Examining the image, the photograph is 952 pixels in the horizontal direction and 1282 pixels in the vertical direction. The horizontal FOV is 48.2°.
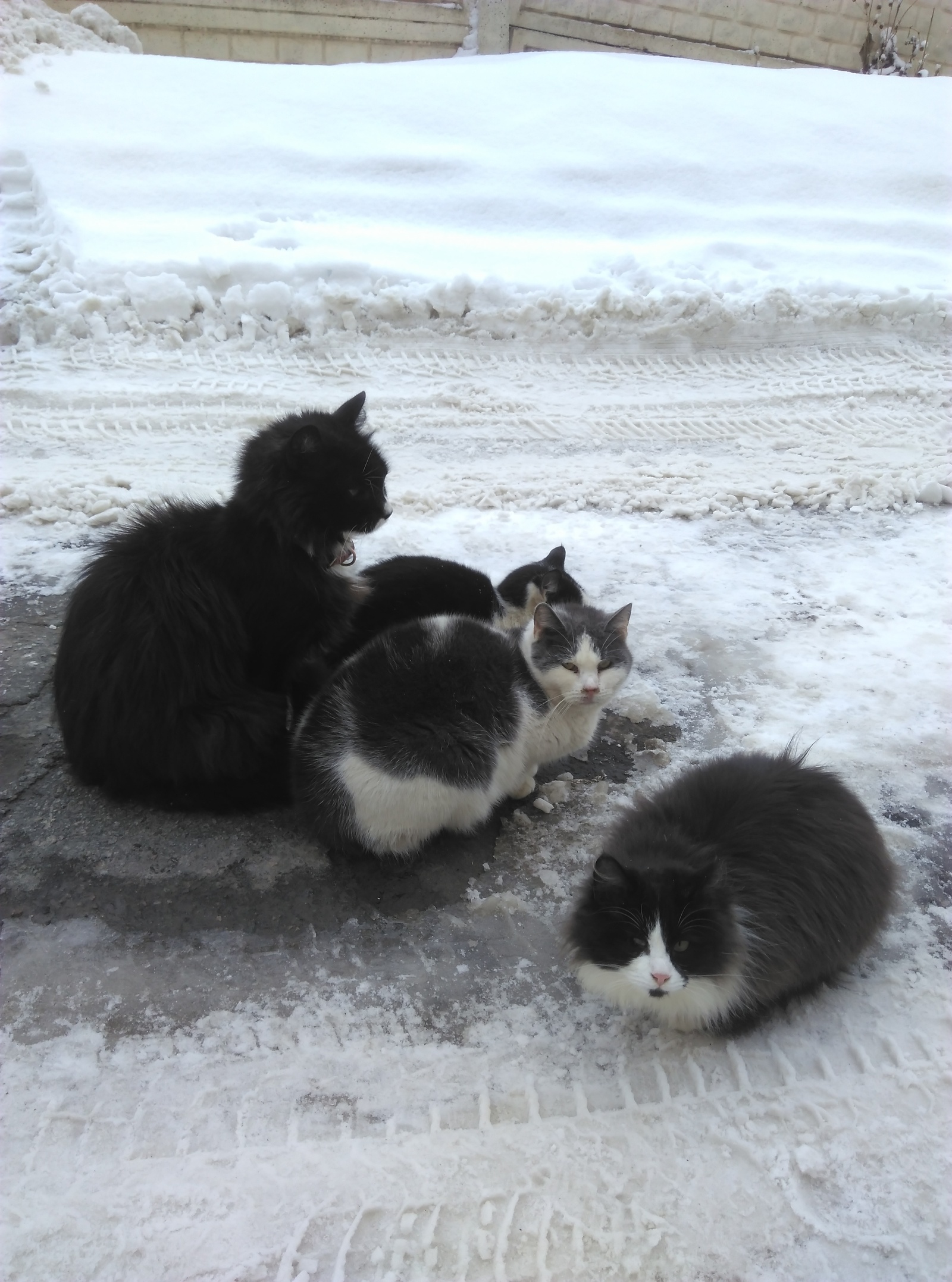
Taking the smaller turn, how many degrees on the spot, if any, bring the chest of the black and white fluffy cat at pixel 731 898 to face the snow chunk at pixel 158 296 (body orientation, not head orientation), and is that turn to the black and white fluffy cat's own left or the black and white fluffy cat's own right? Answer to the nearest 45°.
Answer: approximately 90° to the black and white fluffy cat's own right

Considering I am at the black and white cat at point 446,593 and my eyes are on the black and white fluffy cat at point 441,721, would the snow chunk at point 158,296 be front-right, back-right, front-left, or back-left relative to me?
back-right

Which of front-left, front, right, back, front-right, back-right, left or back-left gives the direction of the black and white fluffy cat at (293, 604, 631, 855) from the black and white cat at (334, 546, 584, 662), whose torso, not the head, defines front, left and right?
right

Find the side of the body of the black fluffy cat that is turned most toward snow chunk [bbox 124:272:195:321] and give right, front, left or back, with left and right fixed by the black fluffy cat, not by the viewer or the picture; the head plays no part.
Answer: left

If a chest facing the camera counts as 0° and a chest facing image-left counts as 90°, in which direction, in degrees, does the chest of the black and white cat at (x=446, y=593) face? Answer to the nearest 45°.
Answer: approximately 270°

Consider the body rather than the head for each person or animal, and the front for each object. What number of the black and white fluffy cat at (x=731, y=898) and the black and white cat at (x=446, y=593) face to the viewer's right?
1

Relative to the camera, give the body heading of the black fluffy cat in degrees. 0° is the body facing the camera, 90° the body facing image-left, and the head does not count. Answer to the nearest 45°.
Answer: approximately 270°

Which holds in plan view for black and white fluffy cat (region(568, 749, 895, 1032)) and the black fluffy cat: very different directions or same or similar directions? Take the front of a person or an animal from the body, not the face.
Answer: very different directions

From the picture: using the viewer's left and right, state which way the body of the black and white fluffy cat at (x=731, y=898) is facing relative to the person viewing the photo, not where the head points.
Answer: facing the viewer and to the left of the viewer

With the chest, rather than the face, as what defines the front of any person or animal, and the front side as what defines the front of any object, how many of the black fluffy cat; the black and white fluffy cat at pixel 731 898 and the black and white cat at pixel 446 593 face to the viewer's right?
2

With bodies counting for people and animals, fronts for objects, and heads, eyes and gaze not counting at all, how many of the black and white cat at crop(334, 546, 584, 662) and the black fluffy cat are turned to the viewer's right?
2
